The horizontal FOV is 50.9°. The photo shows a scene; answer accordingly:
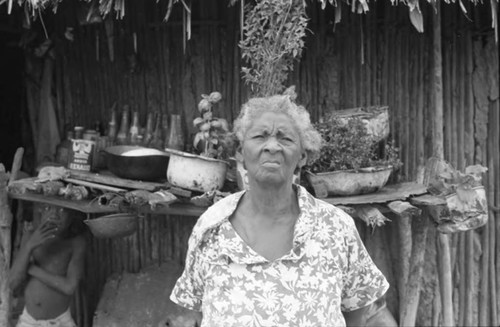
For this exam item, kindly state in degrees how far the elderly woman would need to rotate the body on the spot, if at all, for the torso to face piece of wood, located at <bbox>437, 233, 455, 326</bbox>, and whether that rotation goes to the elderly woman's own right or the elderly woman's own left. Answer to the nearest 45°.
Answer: approximately 135° to the elderly woman's own left

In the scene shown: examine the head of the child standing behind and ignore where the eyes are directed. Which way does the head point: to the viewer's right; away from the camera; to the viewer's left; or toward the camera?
toward the camera

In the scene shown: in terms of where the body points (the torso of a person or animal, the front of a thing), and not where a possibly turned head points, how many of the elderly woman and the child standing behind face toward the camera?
2

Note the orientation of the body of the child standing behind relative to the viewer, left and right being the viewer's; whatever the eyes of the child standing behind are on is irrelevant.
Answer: facing the viewer

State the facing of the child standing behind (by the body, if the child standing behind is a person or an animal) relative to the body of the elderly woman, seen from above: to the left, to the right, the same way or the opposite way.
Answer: the same way

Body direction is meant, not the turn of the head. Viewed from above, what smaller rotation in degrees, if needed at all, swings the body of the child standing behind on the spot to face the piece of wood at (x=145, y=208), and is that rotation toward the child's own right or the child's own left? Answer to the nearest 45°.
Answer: approximately 45° to the child's own left

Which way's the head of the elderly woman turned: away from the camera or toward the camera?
toward the camera

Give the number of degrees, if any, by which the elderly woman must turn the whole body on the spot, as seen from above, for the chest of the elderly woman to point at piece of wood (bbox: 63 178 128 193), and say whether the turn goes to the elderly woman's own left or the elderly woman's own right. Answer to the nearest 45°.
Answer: approximately 135° to the elderly woman's own right
